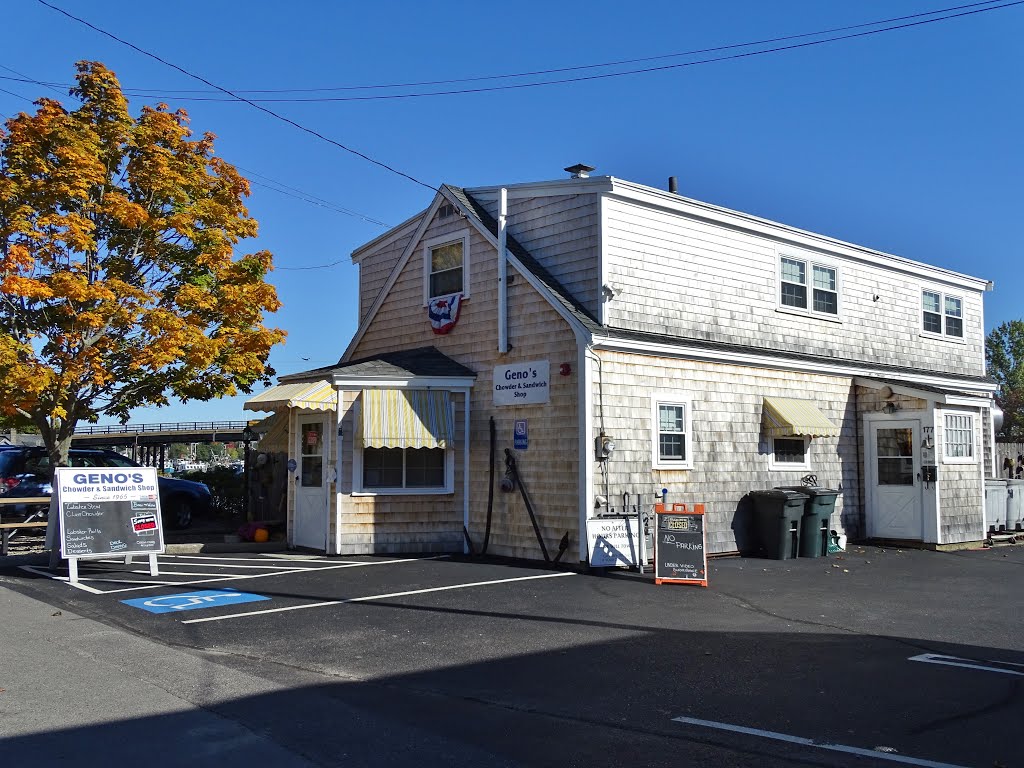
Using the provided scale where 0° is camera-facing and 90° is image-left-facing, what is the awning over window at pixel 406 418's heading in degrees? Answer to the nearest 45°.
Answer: approximately 0°

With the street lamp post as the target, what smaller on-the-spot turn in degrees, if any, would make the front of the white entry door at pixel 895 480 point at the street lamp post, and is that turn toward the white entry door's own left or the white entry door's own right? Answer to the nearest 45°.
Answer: approximately 90° to the white entry door's own right

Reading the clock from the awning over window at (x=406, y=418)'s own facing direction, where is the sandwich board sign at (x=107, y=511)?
The sandwich board sign is roughly at 2 o'clock from the awning over window.
